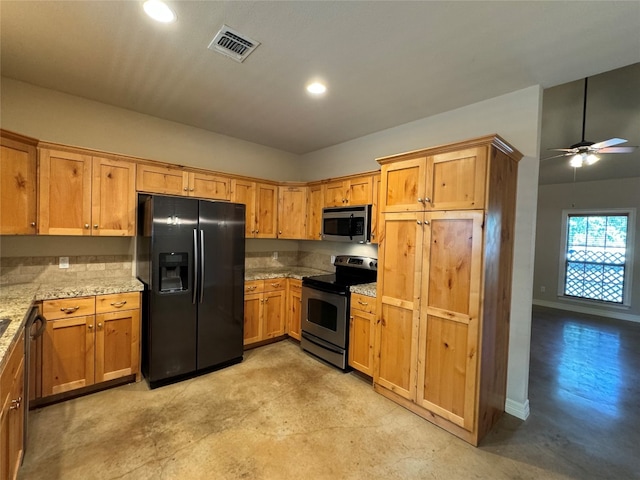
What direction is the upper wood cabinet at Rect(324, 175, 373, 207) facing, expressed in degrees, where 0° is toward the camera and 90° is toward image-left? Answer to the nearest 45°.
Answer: approximately 45°

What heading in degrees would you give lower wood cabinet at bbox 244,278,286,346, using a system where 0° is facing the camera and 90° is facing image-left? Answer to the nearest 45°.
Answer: approximately 315°

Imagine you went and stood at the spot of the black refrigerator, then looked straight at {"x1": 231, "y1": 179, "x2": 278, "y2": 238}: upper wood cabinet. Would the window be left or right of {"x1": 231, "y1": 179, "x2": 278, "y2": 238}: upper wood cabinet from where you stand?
right

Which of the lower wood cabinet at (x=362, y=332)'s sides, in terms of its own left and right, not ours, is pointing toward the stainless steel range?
right

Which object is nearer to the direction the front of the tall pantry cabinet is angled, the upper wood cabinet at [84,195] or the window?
the upper wood cabinet
